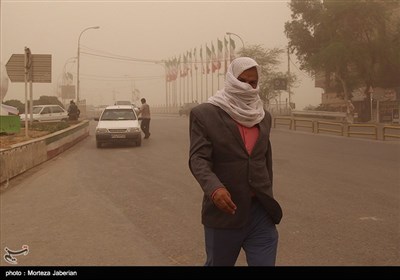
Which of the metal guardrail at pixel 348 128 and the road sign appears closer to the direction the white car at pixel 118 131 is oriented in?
the road sign

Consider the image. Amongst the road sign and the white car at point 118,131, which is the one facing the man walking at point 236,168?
the white car

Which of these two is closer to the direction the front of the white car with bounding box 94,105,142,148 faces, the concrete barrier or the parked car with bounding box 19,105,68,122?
the concrete barrier

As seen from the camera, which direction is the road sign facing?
away from the camera

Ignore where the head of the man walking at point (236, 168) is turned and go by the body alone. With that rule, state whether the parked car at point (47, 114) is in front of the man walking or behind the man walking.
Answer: behind

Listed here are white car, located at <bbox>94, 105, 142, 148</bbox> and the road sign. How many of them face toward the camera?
1

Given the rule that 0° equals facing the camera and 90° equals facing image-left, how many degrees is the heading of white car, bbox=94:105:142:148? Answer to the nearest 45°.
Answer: approximately 0°
